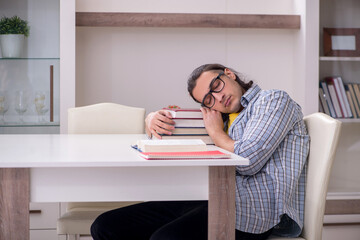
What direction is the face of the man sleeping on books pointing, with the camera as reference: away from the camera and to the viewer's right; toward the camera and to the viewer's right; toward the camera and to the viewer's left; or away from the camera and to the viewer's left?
toward the camera and to the viewer's left

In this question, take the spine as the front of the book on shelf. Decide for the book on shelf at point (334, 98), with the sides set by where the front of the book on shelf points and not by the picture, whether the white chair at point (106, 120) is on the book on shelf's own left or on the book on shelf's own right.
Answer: on the book on shelf's own right

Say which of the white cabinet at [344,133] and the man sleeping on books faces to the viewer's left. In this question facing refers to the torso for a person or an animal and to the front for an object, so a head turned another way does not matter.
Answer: the man sleeping on books

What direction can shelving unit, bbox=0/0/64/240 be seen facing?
toward the camera

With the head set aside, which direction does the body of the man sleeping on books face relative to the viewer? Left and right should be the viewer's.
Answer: facing to the left of the viewer

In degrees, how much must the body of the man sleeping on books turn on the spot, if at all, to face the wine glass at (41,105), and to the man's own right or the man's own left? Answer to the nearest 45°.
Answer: approximately 45° to the man's own right

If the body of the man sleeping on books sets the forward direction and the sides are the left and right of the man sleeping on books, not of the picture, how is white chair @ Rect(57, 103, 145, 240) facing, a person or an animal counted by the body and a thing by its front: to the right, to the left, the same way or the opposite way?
to the left

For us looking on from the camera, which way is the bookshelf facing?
facing the viewer

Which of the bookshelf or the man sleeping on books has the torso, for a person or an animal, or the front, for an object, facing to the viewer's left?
the man sleeping on books

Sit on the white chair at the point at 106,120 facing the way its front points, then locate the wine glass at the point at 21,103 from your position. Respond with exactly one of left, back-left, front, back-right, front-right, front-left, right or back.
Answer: back-right

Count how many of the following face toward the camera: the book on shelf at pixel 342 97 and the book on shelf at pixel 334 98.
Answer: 2
